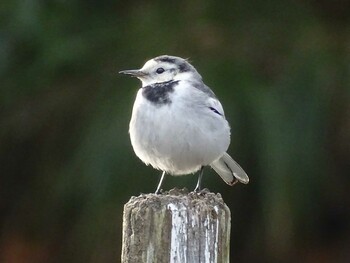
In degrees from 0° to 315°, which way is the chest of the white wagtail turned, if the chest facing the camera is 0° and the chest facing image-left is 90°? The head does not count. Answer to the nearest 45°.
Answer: approximately 45°
